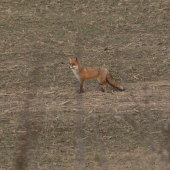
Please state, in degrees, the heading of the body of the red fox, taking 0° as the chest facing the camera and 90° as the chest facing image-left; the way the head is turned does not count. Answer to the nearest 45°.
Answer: approximately 90°
